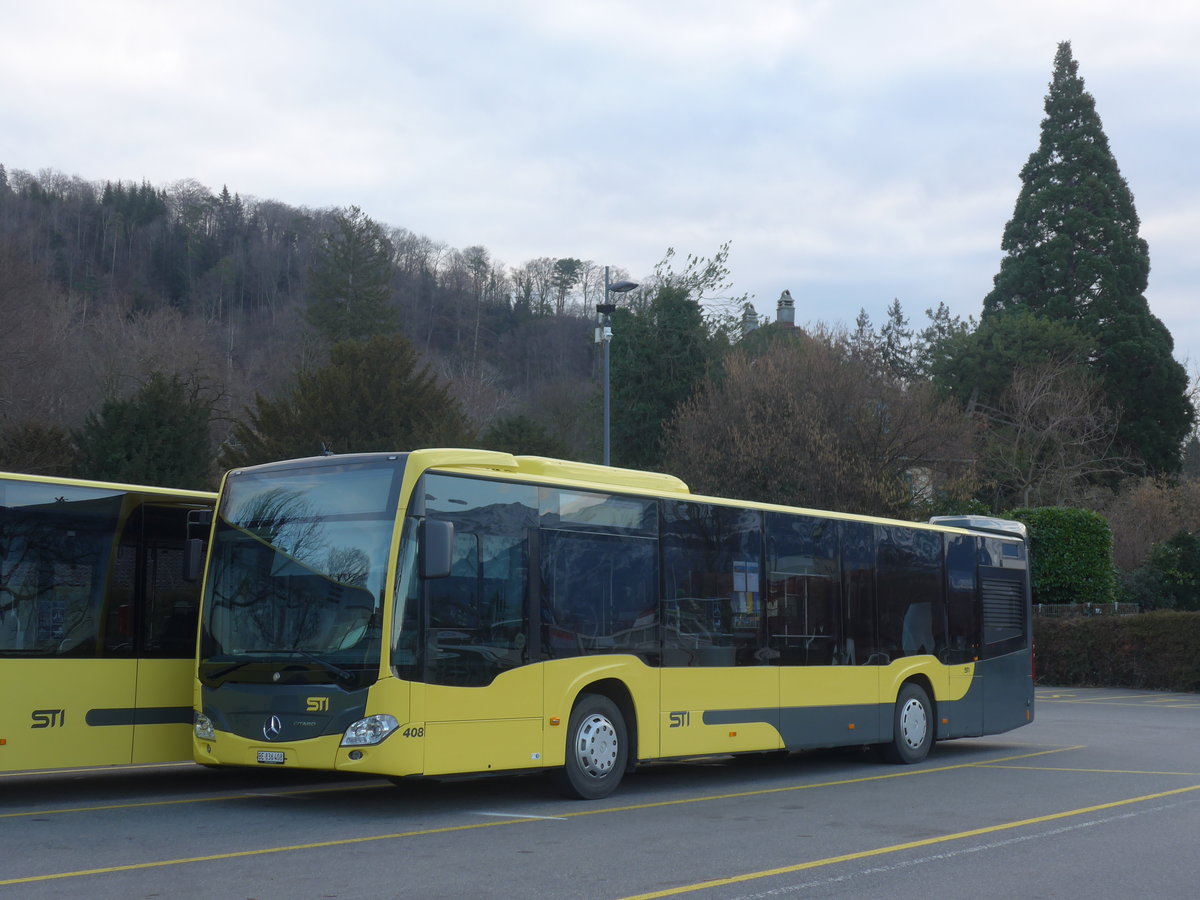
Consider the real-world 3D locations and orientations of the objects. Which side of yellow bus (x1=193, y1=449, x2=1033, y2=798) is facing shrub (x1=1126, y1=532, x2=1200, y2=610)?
back

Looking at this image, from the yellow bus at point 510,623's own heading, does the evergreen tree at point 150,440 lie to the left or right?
on its right

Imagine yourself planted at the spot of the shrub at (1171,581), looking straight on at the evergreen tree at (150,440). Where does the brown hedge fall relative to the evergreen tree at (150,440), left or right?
left

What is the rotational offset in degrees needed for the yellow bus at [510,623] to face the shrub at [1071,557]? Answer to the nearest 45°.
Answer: approximately 180°

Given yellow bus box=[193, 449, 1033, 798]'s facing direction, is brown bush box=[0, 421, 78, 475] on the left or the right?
on its right

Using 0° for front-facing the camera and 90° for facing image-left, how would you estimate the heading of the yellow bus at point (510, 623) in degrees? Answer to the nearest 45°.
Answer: approximately 45°

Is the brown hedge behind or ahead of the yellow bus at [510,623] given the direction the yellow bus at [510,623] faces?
behind

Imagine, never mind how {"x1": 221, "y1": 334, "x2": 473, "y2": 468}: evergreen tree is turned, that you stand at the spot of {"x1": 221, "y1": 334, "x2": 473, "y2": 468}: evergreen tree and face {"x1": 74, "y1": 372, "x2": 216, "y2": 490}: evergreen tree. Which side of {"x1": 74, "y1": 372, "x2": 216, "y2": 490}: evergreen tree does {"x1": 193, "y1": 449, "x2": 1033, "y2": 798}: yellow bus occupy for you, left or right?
left
